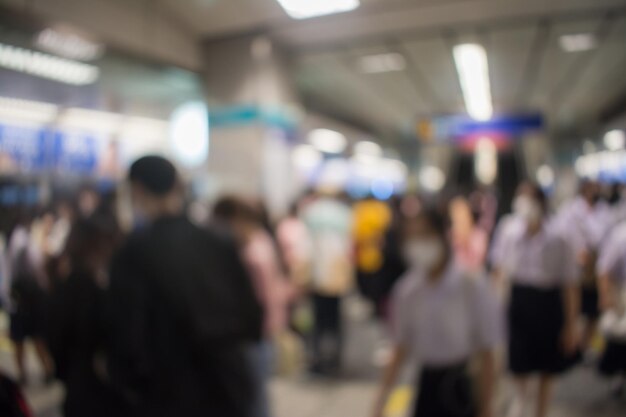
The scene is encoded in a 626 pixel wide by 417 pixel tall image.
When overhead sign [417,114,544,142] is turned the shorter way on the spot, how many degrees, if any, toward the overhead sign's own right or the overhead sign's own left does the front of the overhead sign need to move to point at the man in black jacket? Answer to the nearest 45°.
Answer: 0° — it already faces them

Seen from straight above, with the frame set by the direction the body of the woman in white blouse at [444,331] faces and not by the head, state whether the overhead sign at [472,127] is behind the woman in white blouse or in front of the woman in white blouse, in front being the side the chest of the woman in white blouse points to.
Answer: behind

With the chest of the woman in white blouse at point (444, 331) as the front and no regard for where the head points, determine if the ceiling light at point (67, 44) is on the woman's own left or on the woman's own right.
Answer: on the woman's own right

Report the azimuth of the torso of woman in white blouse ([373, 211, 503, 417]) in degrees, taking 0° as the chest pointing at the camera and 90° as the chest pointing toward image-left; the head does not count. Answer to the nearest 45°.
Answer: approximately 45°

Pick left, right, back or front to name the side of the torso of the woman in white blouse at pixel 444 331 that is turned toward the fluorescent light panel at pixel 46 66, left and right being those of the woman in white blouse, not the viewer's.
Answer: right

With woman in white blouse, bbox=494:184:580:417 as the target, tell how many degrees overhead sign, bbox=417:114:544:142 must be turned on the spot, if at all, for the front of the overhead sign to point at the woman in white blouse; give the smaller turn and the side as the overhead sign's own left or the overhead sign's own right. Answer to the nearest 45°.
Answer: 0° — it already faces them

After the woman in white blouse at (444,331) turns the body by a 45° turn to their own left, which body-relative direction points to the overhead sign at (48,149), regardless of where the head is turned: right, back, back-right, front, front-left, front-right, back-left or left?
back-right

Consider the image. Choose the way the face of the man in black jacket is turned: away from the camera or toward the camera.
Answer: away from the camera

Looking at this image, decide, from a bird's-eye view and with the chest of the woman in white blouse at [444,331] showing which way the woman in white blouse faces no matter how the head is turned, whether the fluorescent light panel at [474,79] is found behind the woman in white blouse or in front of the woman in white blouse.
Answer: behind

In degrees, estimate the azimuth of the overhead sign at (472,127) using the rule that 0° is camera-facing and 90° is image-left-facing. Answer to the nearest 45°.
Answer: approximately 0°
